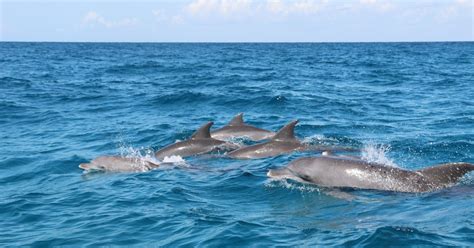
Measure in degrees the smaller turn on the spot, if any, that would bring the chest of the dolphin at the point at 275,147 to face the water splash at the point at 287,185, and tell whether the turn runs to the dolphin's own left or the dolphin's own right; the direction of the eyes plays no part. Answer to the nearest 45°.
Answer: approximately 90° to the dolphin's own left

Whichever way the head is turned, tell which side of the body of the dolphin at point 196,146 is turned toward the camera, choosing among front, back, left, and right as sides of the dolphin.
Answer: left

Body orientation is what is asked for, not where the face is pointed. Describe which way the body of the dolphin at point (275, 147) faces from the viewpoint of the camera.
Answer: to the viewer's left

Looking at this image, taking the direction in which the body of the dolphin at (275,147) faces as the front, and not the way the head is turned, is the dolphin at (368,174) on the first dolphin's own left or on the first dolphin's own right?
on the first dolphin's own left

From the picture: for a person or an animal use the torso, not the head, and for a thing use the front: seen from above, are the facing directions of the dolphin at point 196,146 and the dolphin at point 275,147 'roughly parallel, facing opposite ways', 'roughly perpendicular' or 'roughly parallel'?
roughly parallel

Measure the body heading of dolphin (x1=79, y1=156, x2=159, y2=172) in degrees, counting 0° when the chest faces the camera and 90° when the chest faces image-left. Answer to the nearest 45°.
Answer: approximately 90°

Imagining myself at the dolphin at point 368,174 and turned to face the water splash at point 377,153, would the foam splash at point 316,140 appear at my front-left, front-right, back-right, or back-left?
front-left

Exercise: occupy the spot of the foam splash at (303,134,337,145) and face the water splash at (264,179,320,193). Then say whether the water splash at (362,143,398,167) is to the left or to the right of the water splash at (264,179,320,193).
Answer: left

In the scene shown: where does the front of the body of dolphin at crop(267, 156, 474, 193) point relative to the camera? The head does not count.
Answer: to the viewer's left

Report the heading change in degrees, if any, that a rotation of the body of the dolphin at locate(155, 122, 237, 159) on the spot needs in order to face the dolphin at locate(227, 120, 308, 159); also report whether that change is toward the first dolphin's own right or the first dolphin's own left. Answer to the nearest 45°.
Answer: approximately 180°

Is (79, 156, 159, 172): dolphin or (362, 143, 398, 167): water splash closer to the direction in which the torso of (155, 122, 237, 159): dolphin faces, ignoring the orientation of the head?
the dolphin

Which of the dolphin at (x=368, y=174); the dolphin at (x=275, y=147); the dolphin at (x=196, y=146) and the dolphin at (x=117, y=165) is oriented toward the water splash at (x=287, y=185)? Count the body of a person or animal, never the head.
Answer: the dolphin at (x=368, y=174)

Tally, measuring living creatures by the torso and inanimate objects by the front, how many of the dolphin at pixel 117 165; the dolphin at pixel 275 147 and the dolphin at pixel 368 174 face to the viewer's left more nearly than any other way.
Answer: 3

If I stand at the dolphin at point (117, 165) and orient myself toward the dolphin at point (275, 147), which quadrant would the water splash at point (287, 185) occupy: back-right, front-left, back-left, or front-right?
front-right

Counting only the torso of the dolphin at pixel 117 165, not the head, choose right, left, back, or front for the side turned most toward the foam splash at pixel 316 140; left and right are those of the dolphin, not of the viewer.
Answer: back
